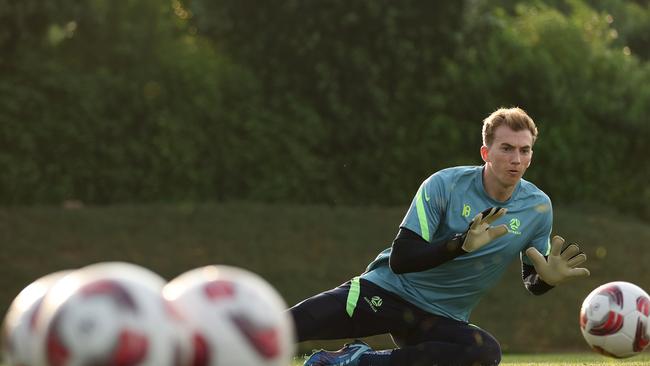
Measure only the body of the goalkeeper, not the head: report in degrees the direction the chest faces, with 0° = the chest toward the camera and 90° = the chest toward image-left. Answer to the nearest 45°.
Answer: approximately 315°

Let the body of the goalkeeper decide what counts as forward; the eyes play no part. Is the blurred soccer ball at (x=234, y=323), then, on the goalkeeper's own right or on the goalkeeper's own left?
on the goalkeeper's own right

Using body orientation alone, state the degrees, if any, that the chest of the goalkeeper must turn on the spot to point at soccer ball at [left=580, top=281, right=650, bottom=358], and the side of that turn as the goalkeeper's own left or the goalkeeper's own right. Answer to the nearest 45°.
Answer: approximately 90° to the goalkeeper's own left

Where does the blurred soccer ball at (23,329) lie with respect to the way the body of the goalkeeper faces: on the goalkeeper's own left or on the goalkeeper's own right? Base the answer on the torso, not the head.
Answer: on the goalkeeper's own right
